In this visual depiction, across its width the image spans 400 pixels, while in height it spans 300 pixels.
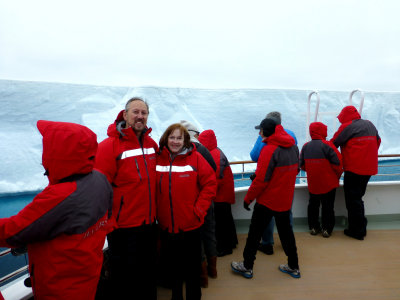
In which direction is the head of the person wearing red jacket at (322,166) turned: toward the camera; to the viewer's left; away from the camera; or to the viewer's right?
away from the camera

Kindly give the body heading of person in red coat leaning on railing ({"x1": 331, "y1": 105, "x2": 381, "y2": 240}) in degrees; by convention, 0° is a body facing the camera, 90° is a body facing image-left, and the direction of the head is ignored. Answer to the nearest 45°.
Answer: approximately 135°

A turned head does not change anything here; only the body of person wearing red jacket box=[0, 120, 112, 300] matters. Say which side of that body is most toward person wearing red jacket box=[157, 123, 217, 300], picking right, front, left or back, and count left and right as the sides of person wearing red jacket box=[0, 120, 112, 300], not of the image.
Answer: right

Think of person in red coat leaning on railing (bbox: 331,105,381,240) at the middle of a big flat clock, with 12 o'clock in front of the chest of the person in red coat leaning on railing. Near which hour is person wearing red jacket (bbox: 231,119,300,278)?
The person wearing red jacket is roughly at 8 o'clock from the person in red coat leaning on railing.

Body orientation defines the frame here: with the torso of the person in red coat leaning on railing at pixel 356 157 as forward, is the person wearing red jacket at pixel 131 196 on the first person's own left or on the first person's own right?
on the first person's own left

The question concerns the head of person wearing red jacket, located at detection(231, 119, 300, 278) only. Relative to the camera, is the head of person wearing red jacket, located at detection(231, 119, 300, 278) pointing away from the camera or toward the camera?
away from the camera

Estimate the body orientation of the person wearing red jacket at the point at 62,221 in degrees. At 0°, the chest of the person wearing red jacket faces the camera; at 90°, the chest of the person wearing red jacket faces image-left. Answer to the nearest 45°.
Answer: approximately 135°
